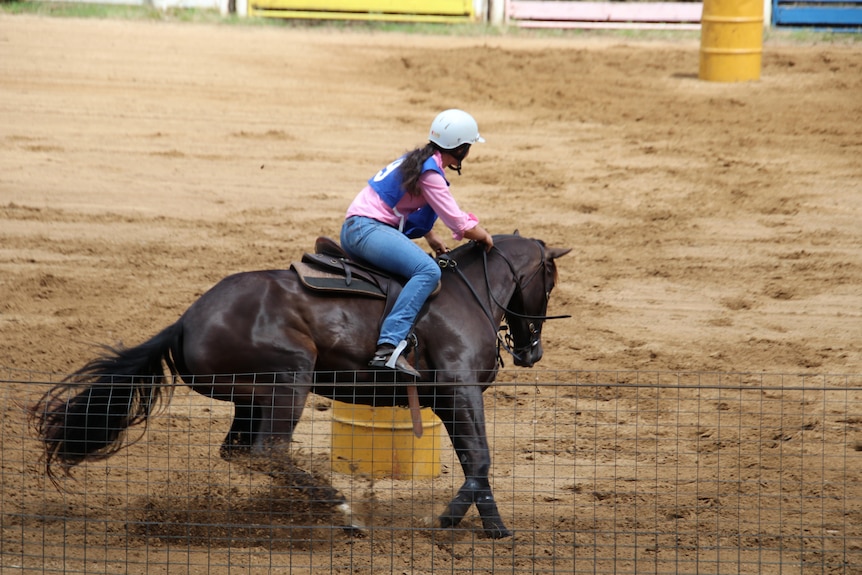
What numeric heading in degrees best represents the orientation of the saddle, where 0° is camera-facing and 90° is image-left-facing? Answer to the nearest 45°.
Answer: approximately 270°

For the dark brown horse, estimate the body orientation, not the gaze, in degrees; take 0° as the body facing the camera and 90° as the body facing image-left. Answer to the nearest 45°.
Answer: approximately 270°

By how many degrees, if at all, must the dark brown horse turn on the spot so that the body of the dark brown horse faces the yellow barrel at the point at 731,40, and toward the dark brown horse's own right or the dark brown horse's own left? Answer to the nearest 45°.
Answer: approximately 45° to the dark brown horse's own left
